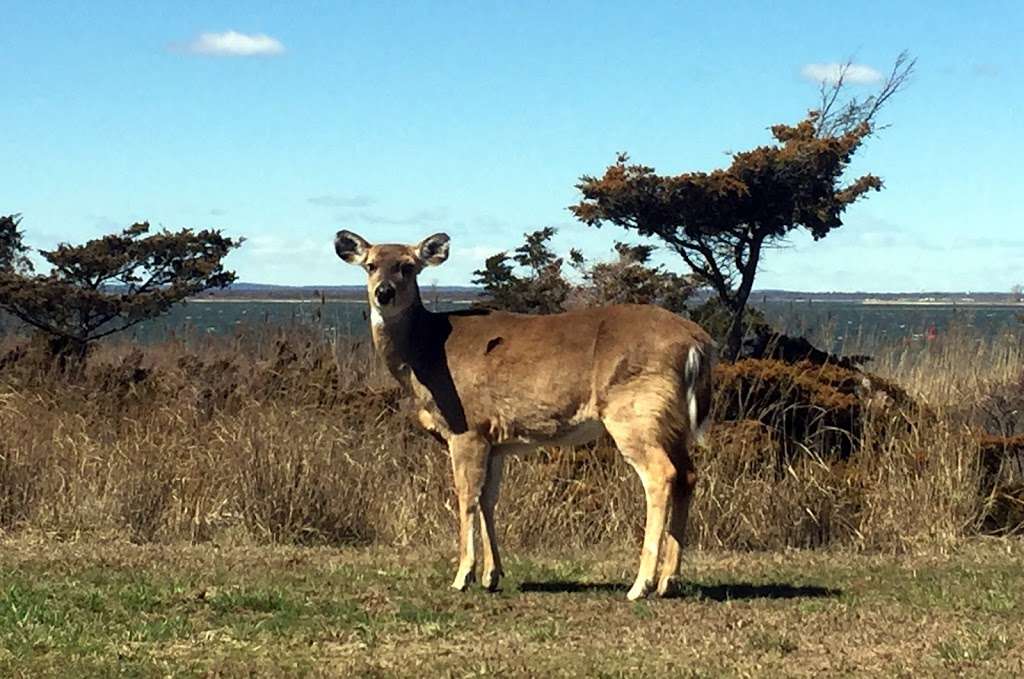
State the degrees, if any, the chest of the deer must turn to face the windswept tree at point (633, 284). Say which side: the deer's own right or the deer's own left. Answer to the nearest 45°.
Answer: approximately 90° to the deer's own right

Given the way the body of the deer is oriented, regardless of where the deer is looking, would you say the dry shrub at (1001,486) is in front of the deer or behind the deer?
behind

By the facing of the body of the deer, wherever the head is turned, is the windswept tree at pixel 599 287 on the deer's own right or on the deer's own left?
on the deer's own right

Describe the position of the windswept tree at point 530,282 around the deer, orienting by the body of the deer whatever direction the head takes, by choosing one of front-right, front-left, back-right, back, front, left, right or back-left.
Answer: right

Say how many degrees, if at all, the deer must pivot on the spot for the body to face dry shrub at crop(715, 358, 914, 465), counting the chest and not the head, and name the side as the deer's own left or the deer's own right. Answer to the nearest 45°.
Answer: approximately 135° to the deer's own right

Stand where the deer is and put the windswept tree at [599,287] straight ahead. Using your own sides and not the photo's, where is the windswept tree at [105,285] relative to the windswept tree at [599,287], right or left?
left

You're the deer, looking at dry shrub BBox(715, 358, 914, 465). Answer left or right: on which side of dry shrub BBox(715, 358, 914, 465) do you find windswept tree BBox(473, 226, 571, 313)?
left

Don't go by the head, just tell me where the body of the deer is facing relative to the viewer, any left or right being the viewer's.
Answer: facing to the left of the viewer

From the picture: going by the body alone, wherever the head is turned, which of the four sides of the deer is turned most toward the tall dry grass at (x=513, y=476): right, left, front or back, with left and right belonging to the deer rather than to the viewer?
right

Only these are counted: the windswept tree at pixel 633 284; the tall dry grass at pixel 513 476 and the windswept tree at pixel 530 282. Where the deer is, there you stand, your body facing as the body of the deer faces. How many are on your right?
3

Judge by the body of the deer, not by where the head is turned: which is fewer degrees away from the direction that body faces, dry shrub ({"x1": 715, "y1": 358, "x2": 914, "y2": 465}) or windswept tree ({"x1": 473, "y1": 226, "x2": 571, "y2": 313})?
the windswept tree

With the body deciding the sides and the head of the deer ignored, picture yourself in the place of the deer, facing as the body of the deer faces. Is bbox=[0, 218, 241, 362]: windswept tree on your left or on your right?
on your right
